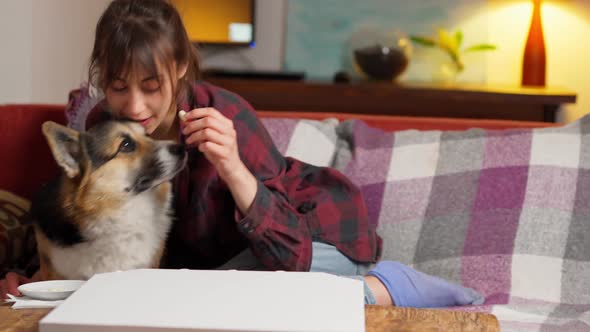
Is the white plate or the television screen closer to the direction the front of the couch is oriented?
the white plate

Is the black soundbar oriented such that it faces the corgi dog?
yes

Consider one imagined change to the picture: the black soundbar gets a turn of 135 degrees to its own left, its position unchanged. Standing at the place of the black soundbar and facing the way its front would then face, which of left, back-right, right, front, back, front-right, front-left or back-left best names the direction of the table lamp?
front-right

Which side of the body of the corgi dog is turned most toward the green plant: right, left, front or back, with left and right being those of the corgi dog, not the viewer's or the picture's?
left

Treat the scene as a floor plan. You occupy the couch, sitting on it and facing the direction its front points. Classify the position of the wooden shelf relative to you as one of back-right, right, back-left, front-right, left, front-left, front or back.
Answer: back

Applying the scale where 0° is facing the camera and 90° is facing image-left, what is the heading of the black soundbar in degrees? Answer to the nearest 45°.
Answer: approximately 0°

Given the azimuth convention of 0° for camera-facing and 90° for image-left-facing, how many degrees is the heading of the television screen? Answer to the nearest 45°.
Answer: approximately 0°

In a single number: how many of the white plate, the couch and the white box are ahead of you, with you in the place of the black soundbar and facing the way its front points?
3

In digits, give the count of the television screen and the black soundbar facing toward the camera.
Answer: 2

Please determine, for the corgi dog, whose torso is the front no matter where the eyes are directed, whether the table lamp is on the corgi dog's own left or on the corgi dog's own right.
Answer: on the corgi dog's own left
